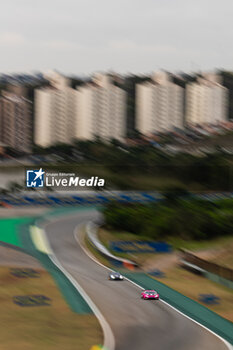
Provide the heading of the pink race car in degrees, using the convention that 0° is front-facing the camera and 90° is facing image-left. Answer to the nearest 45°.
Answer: approximately 0°

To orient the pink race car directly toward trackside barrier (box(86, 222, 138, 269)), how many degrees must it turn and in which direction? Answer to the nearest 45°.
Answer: approximately 180°
